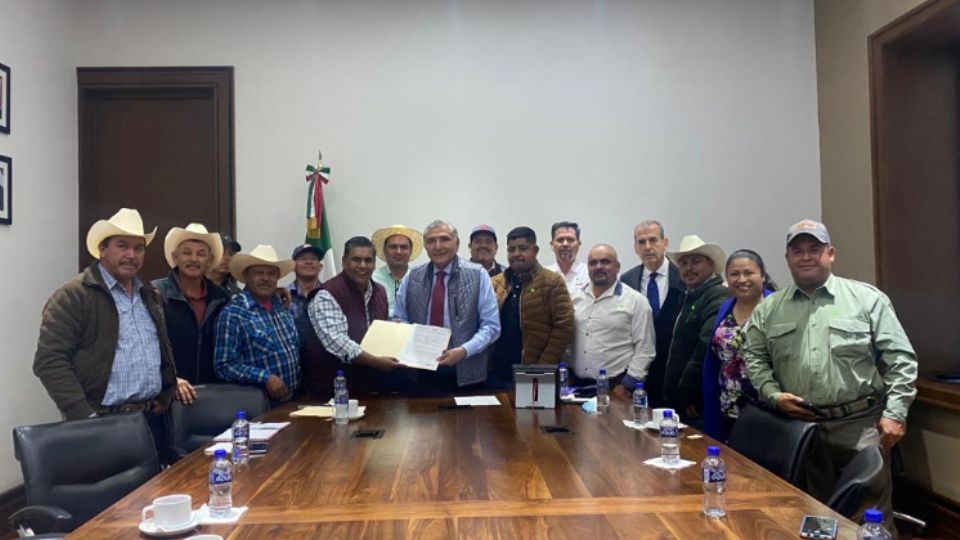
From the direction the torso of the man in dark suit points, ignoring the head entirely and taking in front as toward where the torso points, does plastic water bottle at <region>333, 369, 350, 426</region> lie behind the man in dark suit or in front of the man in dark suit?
in front

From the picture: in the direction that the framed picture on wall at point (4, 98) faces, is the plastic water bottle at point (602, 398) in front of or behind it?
in front

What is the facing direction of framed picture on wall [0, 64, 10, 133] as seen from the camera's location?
facing the viewer and to the right of the viewer

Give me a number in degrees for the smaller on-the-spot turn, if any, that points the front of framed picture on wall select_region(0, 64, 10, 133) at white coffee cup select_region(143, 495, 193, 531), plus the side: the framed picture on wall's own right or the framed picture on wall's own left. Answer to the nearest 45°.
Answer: approximately 45° to the framed picture on wall's own right

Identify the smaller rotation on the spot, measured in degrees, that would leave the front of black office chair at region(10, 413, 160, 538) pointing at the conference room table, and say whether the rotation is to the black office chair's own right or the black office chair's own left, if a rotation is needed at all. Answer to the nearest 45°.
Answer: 0° — it already faces it

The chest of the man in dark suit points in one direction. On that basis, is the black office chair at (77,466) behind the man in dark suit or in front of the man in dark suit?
in front

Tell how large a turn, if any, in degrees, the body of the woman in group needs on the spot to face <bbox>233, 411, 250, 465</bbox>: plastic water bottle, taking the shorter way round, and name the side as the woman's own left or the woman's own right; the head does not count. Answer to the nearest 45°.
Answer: approximately 45° to the woman's own right

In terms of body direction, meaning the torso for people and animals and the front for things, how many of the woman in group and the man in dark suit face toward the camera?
2

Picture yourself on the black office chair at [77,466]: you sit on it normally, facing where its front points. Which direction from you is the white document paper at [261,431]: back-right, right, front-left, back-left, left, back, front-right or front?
front-left
